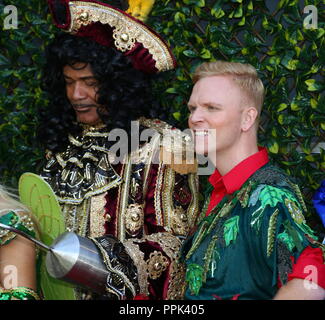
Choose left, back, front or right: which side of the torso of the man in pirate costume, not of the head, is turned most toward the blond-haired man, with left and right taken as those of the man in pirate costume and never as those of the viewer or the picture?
left

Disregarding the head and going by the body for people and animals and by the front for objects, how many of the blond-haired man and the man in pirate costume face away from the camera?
0

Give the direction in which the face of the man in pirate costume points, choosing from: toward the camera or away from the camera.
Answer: toward the camera

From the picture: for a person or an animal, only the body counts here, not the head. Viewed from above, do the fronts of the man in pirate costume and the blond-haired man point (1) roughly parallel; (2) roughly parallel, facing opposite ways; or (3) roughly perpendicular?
roughly parallel

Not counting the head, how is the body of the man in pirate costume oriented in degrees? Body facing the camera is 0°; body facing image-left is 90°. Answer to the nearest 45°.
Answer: approximately 45°

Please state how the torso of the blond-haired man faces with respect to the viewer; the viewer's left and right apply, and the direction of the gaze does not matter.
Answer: facing the viewer and to the left of the viewer

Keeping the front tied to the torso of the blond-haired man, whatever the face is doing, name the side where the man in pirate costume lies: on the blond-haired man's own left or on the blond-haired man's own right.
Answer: on the blond-haired man's own right
